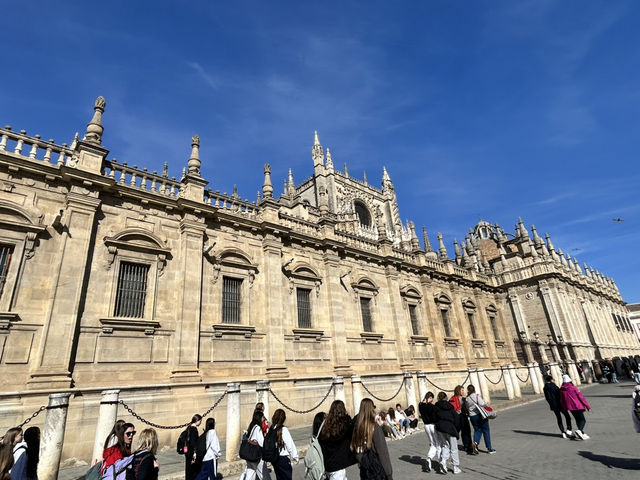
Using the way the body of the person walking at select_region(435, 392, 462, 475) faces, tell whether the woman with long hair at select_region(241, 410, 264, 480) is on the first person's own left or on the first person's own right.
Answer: on the first person's own left

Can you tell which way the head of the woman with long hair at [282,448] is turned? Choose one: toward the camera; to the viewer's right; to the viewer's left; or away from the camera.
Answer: away from the camera

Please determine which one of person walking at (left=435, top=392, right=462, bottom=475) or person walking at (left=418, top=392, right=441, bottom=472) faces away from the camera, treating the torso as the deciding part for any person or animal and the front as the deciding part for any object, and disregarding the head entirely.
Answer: person walking at (left=435, top=392, right=462, bottom=475)
